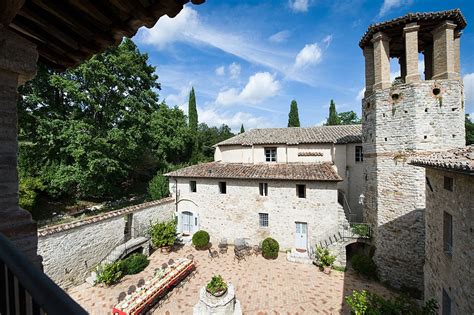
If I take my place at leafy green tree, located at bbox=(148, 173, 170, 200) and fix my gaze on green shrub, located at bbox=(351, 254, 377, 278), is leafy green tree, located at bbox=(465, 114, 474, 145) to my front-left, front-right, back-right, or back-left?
front-left

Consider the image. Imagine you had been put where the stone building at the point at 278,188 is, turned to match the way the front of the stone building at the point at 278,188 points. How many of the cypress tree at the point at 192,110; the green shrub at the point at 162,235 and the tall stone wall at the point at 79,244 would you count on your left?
0

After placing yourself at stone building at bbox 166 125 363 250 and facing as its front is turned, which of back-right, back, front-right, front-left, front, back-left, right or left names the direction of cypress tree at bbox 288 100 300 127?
back

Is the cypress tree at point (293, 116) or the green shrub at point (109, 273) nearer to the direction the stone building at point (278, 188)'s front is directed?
the green shrub

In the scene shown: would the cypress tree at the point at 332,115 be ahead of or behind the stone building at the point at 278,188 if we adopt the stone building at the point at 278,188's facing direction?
behind

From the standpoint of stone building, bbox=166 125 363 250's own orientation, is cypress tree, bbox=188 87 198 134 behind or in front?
behind

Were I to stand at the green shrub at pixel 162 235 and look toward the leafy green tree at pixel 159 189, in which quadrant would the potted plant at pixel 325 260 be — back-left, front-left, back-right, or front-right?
back-right

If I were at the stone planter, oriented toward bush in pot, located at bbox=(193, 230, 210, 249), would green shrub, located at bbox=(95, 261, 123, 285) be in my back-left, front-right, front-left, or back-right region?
front-left

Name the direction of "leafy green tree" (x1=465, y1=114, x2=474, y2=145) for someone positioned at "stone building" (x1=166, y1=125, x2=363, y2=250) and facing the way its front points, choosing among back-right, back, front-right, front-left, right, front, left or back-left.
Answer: back-left

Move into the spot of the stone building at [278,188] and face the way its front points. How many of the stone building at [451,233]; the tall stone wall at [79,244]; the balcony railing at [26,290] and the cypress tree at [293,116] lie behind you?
1

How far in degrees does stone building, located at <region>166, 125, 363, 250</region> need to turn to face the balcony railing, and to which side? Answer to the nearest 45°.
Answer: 0° — it already faces it

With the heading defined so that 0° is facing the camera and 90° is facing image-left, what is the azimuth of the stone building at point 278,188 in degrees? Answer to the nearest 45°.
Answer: approximately 0°

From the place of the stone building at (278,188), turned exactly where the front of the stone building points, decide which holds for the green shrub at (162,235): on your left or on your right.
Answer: on your right

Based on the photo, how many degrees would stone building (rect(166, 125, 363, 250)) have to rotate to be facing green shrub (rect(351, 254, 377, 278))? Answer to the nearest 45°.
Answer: approximately 45° to its left

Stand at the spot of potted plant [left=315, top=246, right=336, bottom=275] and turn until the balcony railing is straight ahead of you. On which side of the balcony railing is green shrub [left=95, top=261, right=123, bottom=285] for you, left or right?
right

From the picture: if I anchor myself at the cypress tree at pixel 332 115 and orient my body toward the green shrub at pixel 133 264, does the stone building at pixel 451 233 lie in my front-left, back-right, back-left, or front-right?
front-left

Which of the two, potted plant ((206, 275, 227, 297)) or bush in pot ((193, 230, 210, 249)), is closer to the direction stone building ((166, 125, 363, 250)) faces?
the potted plant

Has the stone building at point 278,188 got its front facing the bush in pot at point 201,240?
no
